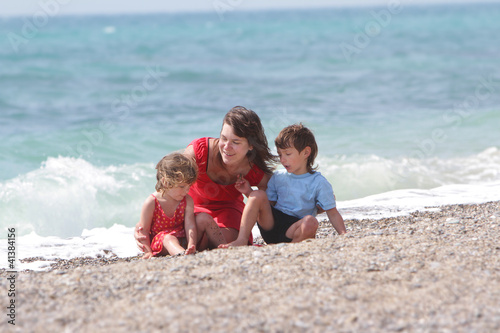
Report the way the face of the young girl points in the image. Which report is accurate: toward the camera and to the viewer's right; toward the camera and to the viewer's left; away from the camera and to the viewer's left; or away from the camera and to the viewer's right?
toward the camera and to the viewer's right

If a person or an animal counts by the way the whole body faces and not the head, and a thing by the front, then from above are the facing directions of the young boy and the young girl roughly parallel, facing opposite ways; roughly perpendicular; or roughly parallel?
roughly perpendicular

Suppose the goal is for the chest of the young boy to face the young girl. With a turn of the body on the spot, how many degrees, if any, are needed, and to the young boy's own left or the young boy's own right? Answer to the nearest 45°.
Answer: approximately 45° to the young boy's own right

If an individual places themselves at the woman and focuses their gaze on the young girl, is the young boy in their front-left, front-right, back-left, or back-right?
back-left

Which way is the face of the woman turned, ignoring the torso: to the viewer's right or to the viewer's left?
to the viewer's left

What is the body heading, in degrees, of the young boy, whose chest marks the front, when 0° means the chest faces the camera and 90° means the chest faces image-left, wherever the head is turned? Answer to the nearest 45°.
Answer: approximately 45°

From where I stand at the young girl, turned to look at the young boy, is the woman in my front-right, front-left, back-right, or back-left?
front-left

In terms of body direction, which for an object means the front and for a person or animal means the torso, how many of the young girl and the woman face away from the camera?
0

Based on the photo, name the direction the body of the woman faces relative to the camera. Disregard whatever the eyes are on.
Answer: toward the camera

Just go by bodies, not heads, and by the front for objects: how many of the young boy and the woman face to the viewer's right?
0
